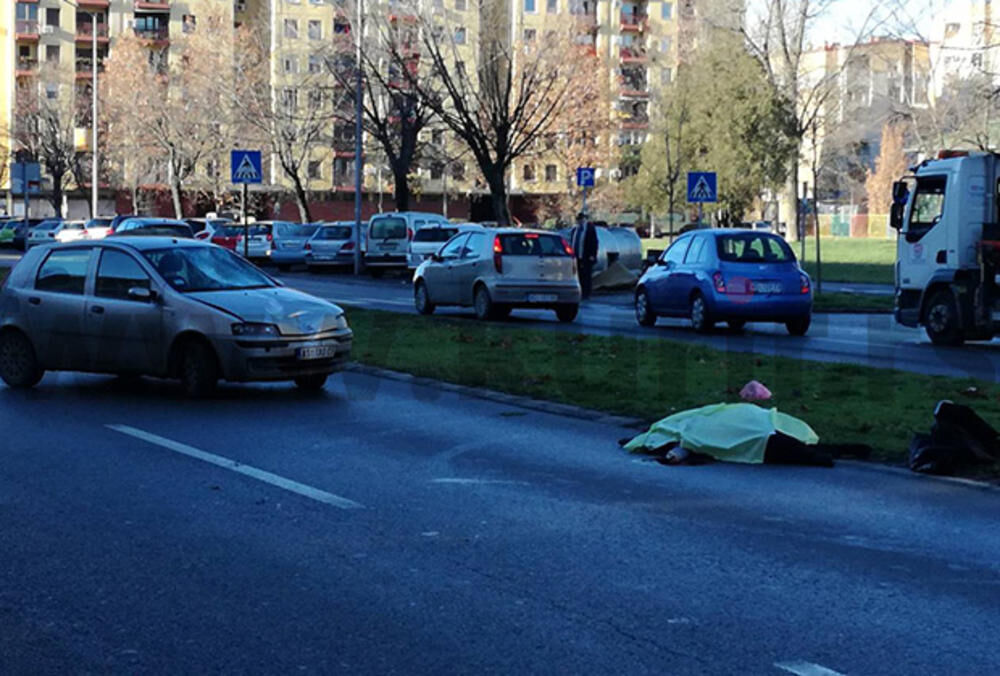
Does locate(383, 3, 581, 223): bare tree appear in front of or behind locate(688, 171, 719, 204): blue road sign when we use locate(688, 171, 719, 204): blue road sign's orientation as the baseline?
behind

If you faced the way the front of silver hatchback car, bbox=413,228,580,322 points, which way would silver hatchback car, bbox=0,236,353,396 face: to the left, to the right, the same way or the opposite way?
the opposite way

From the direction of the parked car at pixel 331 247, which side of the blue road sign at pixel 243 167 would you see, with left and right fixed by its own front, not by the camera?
back

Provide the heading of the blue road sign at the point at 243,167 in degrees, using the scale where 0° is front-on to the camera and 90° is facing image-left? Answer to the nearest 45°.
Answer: approximately 0°

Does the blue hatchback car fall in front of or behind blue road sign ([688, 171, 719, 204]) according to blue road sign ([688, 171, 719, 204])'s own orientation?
in front

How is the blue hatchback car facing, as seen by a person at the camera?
facing away from the viewer and to the left of the viewer

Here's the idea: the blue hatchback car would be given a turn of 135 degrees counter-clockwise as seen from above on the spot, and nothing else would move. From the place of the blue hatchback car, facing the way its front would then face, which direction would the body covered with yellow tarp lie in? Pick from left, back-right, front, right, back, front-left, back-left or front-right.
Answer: front

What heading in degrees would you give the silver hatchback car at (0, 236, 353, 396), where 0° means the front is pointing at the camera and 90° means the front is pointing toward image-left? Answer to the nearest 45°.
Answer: approximately 315°

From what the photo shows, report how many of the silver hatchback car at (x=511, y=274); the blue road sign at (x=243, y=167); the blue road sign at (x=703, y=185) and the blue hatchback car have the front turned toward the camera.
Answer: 2

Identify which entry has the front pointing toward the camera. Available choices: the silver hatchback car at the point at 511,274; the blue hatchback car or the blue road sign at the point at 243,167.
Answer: the blue road sign

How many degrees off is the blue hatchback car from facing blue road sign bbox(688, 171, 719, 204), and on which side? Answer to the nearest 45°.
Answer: approximately 45° to its right
